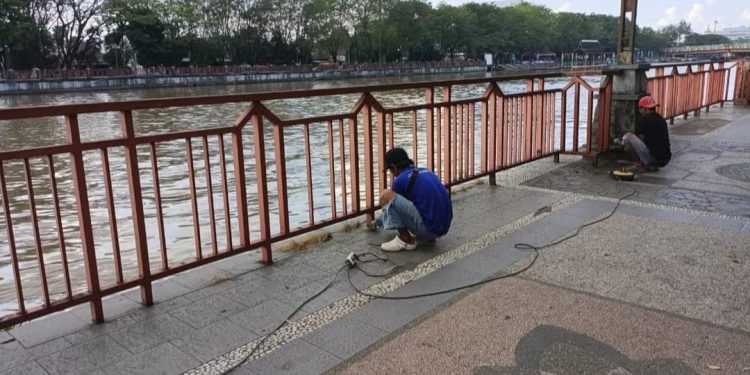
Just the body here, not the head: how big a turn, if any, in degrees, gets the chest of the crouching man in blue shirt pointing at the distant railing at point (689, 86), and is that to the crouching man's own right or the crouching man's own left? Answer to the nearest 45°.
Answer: approximately 135° to the crouching man's own right

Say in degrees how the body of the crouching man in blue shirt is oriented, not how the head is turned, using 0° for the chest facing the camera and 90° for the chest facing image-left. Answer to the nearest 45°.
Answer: approximately 90°

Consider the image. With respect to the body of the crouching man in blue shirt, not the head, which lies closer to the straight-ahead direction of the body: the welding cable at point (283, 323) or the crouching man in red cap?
the welding cable

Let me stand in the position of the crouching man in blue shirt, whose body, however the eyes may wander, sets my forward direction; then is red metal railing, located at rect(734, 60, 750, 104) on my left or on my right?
on my right

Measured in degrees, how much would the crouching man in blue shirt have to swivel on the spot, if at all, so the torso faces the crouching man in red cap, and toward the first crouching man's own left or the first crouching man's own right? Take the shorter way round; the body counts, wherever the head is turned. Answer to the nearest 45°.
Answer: approximately 135° to the first crouching man's own right
